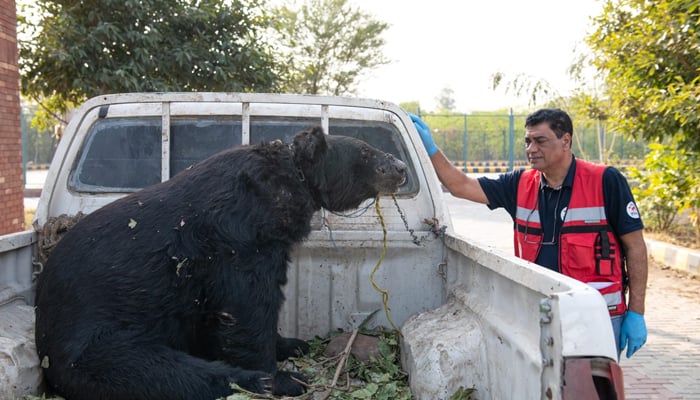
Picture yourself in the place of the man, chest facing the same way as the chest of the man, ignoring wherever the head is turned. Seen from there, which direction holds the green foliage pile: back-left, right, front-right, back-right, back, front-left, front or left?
front

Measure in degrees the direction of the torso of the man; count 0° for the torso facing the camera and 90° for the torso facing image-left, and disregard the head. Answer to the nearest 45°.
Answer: approximately 45°

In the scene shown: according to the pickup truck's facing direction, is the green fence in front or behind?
in front

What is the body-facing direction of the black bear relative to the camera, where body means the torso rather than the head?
to the viewer's right

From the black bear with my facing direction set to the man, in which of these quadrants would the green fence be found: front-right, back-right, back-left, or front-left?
front-left

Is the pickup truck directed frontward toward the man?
no

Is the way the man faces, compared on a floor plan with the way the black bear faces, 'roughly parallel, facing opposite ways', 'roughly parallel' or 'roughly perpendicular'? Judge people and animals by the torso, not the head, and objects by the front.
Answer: roughly parallel, facing opposite ways

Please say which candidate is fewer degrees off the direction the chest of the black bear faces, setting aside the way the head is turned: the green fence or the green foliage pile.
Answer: the green foliage pile

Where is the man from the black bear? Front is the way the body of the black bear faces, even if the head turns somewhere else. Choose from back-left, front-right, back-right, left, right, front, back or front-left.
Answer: front

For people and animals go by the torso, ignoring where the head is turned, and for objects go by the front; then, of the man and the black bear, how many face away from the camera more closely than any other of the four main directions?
0

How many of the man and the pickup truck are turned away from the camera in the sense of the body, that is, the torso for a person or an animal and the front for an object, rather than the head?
1

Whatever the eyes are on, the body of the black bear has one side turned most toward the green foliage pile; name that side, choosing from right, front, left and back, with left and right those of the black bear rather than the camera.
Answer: front

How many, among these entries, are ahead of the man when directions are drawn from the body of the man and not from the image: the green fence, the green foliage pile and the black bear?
2

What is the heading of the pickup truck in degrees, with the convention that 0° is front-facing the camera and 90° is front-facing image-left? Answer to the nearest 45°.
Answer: approximately 180°

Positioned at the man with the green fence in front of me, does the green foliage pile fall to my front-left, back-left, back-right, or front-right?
back-left

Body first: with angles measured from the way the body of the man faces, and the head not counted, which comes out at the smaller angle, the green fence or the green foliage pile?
the green foliage pile

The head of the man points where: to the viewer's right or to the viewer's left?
to the viewer's left
